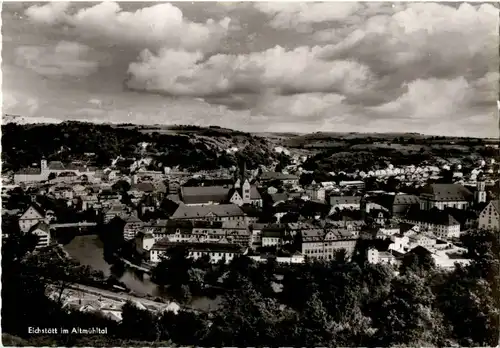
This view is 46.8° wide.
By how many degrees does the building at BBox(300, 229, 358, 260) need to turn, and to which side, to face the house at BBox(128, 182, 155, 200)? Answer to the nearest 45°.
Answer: approximately 90° to its right

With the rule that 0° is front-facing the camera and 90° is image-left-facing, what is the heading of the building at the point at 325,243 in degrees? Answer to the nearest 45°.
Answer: approximately 0°

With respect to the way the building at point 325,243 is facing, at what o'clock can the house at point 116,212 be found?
The house is roughly at 3 o'clock from the building.

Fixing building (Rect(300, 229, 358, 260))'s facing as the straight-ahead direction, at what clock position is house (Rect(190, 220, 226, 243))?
The house is roughly at 3 o'clock from the building.

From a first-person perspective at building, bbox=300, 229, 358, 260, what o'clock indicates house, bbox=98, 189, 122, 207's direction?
The house is roughly at 5 o'clock from the building.

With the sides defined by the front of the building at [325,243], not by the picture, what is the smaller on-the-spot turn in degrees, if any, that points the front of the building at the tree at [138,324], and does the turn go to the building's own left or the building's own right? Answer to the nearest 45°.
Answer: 0° — it already faces it

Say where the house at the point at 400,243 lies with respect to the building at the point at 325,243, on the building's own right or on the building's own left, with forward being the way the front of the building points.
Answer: on the building's own left

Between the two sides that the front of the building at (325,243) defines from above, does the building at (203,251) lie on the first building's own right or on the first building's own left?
on the first building's own right

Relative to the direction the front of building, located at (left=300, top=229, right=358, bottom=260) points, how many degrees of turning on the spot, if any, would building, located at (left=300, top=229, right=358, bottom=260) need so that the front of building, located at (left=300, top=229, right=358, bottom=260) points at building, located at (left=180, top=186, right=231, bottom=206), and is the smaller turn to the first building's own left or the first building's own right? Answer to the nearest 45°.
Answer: approximately 90° to the first building's own right

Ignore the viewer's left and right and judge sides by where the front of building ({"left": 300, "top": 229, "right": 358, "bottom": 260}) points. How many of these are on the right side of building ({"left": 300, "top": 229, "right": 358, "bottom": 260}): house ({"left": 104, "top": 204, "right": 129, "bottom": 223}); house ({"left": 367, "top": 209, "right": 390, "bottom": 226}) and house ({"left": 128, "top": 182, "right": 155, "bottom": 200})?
2

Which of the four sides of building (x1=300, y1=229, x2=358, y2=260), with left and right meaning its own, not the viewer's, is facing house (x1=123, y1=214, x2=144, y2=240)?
right

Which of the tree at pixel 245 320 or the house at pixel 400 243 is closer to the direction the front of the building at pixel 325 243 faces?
the tree
